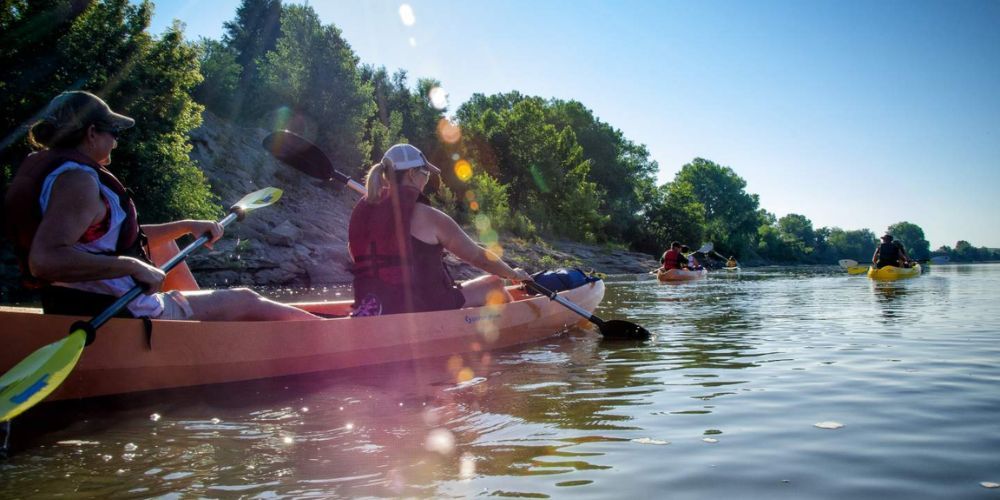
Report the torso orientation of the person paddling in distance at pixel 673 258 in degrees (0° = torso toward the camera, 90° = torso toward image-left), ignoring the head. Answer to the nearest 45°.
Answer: approximately 225°

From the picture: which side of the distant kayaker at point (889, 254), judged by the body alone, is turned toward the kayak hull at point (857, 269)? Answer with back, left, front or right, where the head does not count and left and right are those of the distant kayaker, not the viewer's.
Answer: left

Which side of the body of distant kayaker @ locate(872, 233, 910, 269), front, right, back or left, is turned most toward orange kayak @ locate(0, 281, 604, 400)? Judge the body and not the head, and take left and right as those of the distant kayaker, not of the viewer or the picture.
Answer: back

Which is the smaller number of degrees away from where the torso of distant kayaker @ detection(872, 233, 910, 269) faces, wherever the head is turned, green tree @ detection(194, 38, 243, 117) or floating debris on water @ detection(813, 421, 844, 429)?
the green tree

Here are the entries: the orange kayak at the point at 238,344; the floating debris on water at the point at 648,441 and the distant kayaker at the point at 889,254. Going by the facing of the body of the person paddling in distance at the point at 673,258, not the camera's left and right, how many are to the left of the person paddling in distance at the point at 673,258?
0

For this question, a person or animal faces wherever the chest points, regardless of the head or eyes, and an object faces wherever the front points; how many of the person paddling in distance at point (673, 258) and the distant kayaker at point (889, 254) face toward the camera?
0

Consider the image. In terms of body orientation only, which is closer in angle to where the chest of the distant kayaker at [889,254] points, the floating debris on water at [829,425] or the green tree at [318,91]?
the green tree

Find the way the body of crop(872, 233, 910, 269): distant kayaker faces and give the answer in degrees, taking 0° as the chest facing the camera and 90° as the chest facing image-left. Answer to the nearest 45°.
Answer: approximately 180°

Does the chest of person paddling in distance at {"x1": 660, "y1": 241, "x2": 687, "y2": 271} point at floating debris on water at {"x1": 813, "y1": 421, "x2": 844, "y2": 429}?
no

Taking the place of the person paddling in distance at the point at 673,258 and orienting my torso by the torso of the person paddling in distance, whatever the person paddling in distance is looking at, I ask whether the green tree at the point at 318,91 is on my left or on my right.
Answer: on my left

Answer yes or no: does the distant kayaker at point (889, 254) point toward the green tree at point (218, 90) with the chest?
no

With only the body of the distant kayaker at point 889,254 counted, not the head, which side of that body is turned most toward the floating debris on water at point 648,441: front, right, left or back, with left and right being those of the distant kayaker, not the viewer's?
back

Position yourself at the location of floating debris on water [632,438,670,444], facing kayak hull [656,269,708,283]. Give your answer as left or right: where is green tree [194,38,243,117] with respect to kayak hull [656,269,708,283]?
left

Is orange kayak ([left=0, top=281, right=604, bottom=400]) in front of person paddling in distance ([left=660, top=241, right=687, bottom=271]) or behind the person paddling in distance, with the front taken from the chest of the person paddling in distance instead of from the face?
behind

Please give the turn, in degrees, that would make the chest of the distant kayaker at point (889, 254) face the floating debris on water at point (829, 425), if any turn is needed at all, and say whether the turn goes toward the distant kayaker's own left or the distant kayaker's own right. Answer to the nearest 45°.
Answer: approximately 180°

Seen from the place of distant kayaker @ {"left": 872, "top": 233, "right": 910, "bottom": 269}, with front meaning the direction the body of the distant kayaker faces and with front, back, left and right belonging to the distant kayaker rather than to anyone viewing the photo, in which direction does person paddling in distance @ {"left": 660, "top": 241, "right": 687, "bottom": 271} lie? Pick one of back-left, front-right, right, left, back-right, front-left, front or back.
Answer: left

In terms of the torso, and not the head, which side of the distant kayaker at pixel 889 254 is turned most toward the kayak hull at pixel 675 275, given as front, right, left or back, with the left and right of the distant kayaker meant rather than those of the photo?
left
